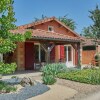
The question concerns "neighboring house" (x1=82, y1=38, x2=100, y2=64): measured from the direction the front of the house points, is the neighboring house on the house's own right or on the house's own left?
on the house's own left

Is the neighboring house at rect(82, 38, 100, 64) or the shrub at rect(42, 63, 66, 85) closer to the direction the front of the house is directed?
the shrub

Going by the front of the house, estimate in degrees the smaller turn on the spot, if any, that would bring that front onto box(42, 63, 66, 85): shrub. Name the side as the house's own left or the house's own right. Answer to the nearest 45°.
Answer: approximately 45° to the house's own right

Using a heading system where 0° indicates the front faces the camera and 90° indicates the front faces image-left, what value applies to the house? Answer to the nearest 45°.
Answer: approximately 315°
